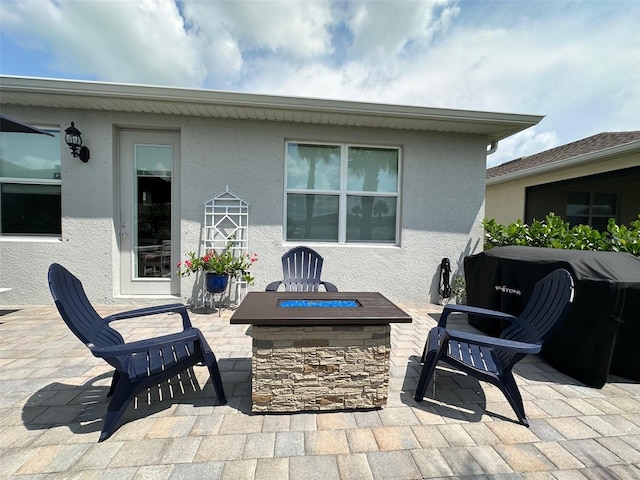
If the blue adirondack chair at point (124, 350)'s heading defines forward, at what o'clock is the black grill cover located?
The black grill cover is roughly at 1 o'clock from the blue adirondack chair.

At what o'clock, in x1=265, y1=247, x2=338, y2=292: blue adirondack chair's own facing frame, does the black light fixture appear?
The black light fixture is roughly at 3 o'clock from the blue adirondack chair.

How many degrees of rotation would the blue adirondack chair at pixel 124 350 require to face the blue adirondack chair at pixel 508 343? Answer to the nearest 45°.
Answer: approximately 45° to its right

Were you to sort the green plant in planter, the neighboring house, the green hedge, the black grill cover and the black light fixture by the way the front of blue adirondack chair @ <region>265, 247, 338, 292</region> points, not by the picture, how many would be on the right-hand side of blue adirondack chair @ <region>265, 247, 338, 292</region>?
2

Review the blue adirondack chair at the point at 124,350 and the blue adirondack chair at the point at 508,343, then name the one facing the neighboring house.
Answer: the blue adirondack chair at the point at 124,350

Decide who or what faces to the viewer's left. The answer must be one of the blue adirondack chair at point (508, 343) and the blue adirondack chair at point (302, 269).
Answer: the blue adirondack chair at point (508, 343)

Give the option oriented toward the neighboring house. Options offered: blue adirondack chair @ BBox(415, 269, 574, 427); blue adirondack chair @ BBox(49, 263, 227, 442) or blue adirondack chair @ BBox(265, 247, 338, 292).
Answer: blue adirondack chair @ BBox(49, 263, 227, 442)

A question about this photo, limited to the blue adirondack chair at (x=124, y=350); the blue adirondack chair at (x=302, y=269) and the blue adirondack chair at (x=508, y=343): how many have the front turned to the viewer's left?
1

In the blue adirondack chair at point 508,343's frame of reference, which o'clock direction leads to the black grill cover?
The black grill cover is roughly at 4 o'clock from the blue adirondack chair.

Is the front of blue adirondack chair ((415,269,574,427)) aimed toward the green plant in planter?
yes

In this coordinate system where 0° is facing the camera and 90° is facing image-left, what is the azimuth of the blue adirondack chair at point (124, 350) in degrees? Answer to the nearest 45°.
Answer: approximately 270°

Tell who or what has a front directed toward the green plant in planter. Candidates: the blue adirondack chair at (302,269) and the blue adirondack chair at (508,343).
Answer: the blue adirondack chair at (508,343)

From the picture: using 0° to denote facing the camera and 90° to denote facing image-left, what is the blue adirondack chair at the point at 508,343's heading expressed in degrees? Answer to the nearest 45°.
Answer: approximately 90°

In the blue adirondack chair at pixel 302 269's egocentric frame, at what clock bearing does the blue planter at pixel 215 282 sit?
The blue planter is roughly at 3 o'clock from the blue adirondack chair.
